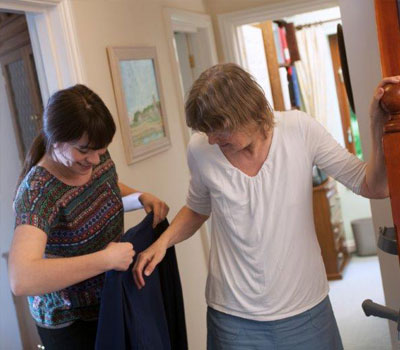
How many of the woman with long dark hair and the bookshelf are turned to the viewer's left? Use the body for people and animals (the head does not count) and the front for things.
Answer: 0

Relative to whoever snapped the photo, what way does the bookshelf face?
facing the viewer and to the right of the viewer

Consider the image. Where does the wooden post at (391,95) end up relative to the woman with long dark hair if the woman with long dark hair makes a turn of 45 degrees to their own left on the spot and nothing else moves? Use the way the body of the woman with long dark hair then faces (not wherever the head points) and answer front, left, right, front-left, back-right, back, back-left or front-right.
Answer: front-right

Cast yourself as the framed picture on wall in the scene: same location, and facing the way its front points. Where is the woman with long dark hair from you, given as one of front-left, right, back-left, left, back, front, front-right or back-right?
front-right

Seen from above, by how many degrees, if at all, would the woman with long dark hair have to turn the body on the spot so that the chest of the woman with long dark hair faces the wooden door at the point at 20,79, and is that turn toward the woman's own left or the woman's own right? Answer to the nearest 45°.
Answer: approximately 135° to the woman's own left

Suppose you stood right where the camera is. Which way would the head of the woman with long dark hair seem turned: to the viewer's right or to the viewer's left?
to the viewer's right

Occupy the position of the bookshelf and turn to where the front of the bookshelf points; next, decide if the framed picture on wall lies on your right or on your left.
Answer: on your right

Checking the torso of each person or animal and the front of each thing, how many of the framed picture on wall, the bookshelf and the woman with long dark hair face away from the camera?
0
